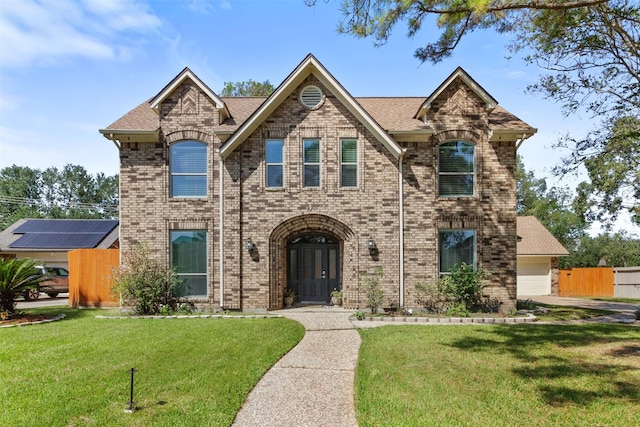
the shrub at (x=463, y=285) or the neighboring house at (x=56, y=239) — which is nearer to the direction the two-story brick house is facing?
the shrub

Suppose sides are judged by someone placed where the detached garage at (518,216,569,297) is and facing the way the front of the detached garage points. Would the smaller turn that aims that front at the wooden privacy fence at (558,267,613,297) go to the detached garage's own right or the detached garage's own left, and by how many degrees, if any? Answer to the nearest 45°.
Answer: approximately 135° to the detached garage's own left

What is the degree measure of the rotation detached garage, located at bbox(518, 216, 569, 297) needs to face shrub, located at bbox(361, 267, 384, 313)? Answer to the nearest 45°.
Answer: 0° — it already faces it

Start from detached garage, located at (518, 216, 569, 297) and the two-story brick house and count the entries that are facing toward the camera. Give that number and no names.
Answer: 2

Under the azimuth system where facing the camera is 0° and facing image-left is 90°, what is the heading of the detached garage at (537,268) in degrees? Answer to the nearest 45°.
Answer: approximately 0°
